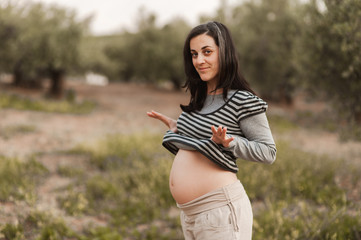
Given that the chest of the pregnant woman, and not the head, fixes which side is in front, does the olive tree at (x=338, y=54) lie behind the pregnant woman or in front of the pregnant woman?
behind

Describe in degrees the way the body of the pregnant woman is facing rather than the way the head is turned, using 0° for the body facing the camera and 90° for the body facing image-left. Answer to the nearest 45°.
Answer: approximately 45°
